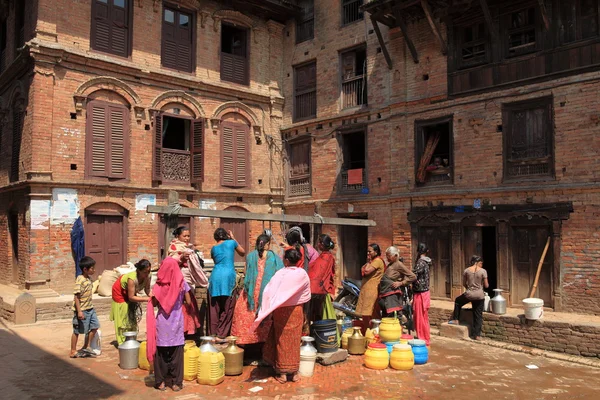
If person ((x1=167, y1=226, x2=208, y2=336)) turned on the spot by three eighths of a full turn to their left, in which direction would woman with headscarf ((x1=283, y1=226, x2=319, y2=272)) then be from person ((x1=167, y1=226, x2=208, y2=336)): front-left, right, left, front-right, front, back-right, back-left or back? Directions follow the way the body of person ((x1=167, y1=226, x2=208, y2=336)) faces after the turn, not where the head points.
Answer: right

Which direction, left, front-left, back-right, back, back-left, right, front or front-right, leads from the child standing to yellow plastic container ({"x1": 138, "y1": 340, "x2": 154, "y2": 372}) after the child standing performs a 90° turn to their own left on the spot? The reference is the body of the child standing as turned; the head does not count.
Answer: back-right

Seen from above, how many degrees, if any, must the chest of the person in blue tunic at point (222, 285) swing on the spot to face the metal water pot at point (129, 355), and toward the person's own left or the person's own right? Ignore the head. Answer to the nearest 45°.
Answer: approximately 135° to the person's own left

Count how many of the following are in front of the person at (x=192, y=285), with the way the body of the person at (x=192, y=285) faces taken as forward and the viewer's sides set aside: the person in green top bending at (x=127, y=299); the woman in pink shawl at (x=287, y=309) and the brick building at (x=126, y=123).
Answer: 1

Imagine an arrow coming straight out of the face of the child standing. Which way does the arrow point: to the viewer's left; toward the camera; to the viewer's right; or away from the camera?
to the viewer's right

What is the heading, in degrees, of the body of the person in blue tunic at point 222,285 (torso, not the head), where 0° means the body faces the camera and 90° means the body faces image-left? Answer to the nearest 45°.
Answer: approximately 225°
